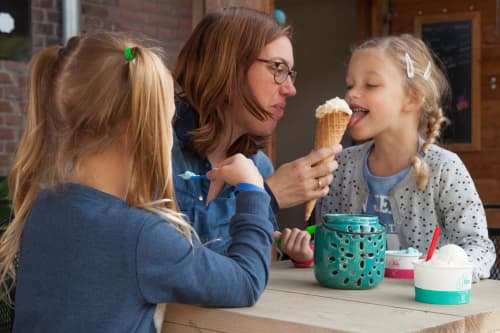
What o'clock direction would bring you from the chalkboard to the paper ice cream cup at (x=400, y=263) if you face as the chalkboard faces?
The paper ice cream cup is roughly at 12 o'clock from the chalkboard.

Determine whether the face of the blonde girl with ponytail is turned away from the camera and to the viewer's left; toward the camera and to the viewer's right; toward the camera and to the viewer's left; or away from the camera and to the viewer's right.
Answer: away from the camera and to the viewer's right

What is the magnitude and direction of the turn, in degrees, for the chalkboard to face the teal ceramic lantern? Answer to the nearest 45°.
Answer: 0° — it already faces it

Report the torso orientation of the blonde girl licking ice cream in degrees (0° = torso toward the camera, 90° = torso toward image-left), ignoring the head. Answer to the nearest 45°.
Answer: approximately 45°

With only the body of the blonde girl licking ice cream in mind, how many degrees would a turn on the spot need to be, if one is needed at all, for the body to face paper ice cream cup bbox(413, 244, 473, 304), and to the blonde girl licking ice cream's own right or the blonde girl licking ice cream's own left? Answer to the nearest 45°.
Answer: approximately 45° to the blonde girl licking ice cream's own left

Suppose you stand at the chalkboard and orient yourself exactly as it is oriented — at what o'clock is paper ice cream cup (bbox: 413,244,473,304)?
The paper ice cream cup is roughly at 12 o'clock from the chalkboard.

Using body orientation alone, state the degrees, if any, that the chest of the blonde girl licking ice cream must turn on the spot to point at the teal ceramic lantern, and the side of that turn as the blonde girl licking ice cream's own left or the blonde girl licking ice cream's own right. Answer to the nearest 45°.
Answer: approximately 45° to the blonde girl licking ice cream's own left
